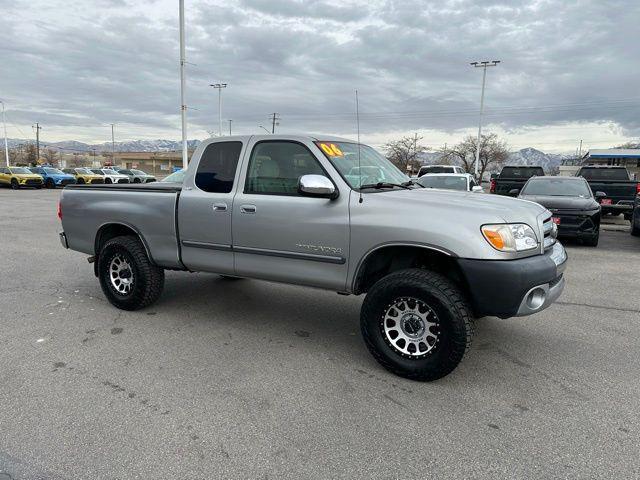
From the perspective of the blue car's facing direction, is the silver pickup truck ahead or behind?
ahead

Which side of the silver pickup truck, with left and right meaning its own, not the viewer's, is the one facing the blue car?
back

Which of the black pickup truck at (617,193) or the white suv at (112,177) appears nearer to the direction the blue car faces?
the black pickup truck

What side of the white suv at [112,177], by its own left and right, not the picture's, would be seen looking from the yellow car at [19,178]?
right

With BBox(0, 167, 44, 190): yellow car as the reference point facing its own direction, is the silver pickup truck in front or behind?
in front

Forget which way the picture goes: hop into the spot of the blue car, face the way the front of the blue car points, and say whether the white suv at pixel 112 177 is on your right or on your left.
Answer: on your left

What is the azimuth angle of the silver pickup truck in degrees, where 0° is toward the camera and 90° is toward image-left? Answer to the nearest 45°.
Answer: approximately 315°

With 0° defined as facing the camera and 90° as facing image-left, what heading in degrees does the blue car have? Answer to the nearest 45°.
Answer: approximately 315°
